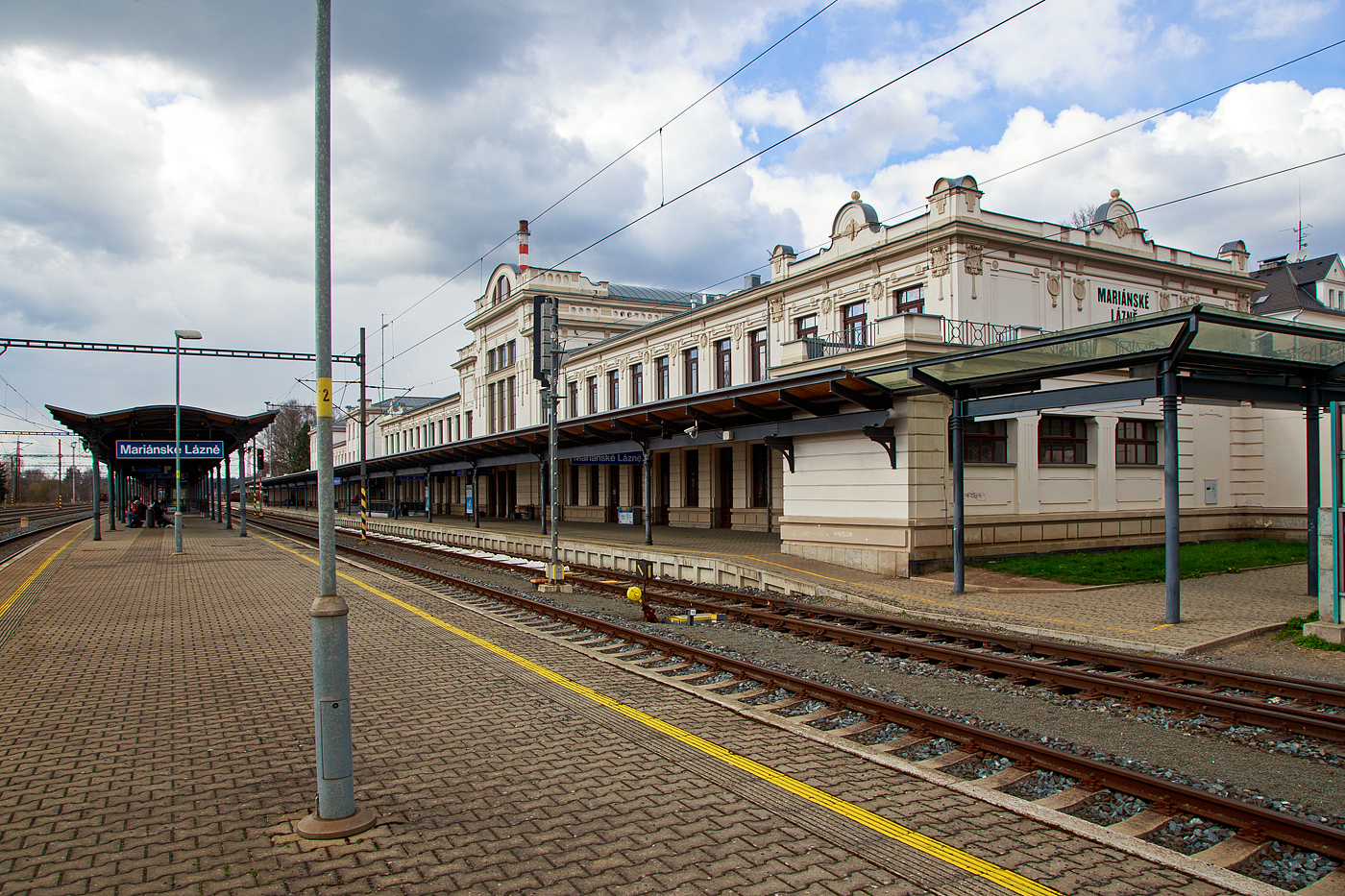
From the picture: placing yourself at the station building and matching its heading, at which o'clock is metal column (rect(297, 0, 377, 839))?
The metal column is roughly at 11 o'clock from the station building.

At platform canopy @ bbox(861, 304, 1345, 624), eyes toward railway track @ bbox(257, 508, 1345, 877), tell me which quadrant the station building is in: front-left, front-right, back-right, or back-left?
back-right

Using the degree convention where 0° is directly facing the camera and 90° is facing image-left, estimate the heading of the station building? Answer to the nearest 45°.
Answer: approximately 45°

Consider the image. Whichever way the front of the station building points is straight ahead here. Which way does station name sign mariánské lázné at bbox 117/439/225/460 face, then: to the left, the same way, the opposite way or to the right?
to the left

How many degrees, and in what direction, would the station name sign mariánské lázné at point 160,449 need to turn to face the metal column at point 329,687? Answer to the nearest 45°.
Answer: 0° — it already faces it

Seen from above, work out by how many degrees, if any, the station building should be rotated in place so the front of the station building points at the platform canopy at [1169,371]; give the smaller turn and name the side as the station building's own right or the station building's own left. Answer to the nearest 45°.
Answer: approximately 45° to the station building's own left
